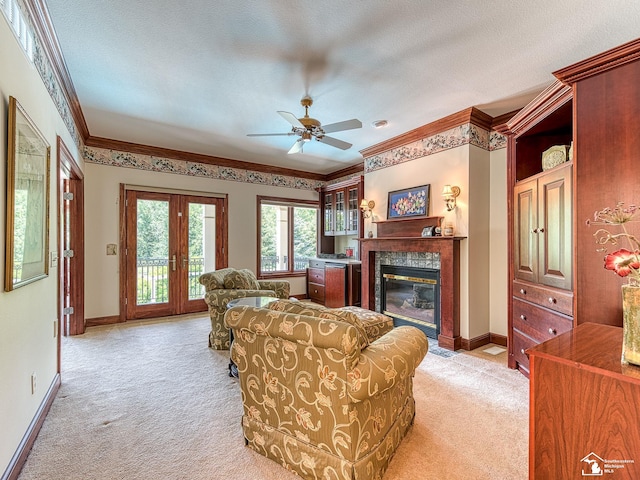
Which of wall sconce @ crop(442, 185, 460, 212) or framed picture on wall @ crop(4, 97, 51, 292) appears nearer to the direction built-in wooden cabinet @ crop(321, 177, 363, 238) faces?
the framed picture on wall

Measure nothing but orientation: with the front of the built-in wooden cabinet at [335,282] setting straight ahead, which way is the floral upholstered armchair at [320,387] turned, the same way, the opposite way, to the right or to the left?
the opposite way

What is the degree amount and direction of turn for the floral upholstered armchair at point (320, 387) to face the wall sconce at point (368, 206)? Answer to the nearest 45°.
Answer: approximately 45° to its left

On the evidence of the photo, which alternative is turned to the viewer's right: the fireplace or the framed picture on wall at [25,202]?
the framed picture on wall

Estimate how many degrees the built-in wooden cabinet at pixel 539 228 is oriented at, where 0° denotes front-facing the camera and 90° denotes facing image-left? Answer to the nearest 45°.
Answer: approximately 45°

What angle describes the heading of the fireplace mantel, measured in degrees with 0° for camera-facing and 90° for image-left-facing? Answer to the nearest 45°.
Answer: approximately 45°

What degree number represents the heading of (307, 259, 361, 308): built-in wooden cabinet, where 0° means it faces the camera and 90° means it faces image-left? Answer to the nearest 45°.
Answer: approximately 45°

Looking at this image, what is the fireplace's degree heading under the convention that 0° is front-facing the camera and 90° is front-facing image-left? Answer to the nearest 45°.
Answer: approximately 45°

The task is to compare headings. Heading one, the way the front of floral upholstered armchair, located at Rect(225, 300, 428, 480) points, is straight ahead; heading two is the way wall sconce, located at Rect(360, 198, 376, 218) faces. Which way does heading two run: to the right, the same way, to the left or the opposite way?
the opposite way
